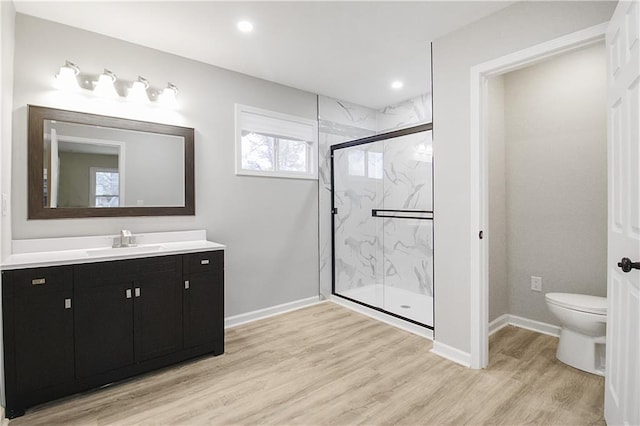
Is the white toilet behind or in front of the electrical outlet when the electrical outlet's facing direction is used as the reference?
in front

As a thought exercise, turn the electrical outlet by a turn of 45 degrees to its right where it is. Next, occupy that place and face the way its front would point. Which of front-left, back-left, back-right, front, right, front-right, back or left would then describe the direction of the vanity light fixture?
front

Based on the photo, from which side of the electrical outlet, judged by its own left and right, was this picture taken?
front

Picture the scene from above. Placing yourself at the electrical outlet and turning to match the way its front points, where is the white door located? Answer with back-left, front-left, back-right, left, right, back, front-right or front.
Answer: front

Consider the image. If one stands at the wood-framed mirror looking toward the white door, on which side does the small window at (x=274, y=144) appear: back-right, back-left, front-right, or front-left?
front-left

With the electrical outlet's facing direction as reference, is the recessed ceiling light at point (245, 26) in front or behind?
in front

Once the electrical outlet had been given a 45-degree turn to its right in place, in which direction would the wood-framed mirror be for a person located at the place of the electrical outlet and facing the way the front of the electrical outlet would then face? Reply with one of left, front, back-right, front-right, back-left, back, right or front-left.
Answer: front

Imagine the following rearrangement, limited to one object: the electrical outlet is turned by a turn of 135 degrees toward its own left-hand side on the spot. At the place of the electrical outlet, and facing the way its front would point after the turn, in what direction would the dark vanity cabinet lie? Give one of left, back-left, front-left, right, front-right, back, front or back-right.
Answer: back

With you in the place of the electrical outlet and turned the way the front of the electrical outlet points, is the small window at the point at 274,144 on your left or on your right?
on your right
